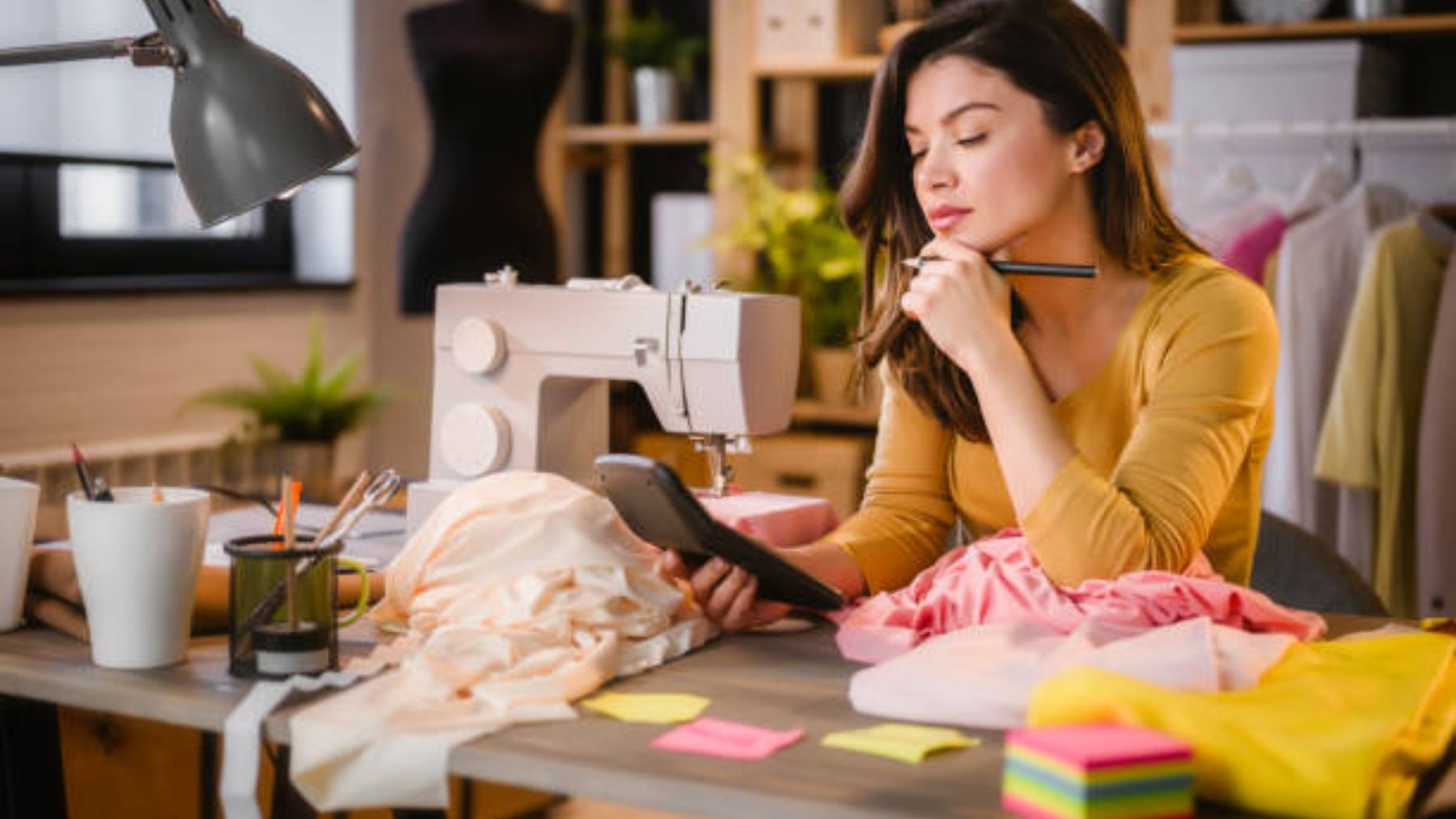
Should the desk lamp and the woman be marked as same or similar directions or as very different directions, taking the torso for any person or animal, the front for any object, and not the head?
very different directions

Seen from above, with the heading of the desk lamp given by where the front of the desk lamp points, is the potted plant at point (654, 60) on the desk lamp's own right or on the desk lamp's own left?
on the desk lamp's own left

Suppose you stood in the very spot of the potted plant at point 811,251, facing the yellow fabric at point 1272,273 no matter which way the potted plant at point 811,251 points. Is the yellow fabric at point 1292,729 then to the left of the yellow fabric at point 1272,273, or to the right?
right

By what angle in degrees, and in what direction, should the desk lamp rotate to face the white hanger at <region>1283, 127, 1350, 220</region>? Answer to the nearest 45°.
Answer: approximately 45° to its left

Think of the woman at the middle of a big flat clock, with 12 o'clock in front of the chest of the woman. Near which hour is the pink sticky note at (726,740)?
The pink sticky note is roughly at 11 o'clock from the woman.

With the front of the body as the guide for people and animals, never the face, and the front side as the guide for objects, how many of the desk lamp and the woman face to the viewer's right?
1

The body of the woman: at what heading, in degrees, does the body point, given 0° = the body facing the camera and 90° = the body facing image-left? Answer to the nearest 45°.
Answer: approximately 45°

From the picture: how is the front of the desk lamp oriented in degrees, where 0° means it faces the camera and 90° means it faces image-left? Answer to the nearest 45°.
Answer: approximately 270°

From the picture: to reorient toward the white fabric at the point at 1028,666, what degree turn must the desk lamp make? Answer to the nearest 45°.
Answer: approximately 45° to its right
